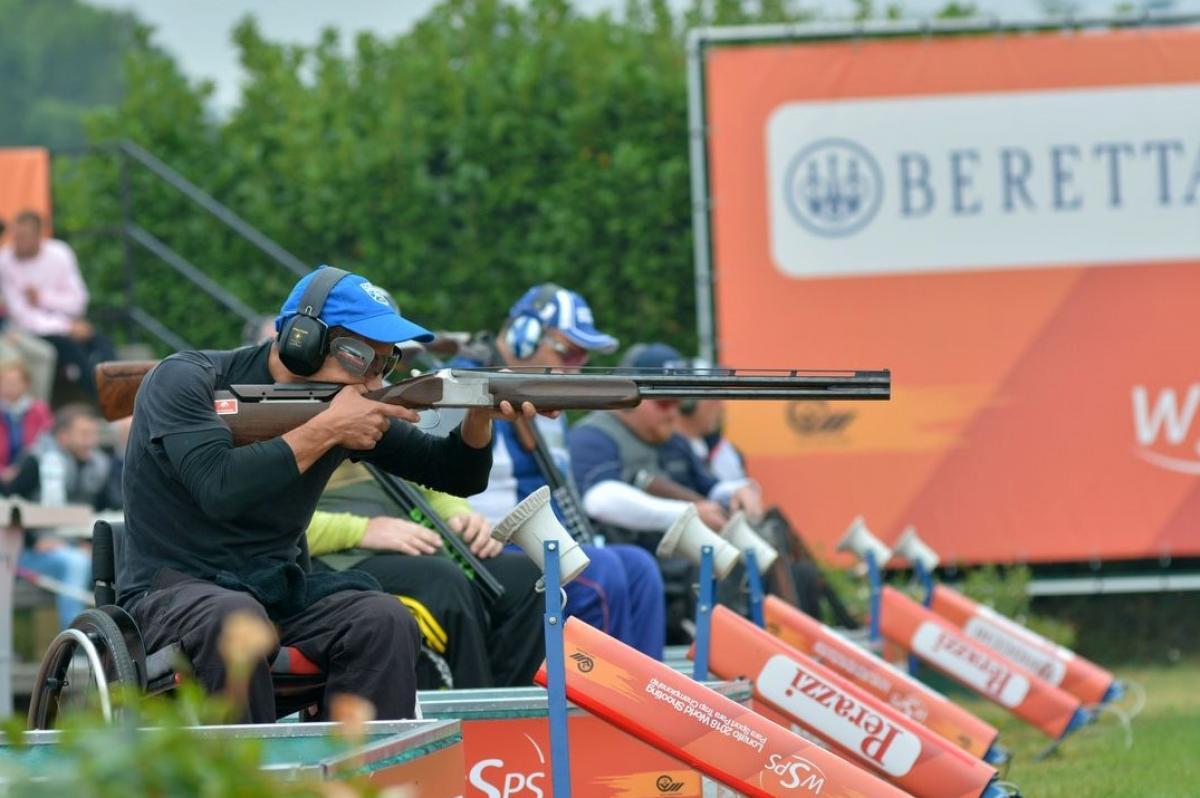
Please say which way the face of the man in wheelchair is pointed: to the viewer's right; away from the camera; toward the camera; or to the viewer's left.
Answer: to the viewer's right

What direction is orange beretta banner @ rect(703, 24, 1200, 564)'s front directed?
toward the camera

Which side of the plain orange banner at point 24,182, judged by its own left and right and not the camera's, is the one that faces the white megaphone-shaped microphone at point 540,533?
front

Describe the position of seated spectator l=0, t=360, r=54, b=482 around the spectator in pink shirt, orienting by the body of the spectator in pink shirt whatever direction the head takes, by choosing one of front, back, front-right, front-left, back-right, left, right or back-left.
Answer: front-right

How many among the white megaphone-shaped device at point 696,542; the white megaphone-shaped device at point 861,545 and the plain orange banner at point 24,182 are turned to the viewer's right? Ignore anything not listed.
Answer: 0

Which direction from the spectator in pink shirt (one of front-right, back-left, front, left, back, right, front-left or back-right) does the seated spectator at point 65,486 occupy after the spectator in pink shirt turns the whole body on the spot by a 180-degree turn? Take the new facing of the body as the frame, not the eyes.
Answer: back-left

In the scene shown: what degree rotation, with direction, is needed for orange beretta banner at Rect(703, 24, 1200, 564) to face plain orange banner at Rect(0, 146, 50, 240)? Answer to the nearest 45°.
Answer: approximately 90° to its right

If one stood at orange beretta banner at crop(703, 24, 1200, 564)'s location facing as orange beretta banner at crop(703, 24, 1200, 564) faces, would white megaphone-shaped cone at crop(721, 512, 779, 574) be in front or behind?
in front

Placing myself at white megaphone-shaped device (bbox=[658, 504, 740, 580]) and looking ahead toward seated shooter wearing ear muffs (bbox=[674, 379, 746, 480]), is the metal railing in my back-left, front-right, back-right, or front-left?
front-left
